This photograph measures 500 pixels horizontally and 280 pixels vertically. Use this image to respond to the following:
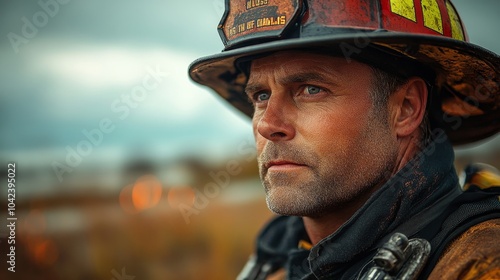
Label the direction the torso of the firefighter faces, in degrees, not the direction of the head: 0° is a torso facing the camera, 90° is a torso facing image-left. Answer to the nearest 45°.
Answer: approximately 45°

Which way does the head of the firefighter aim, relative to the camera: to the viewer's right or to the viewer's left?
to the viewer's left
